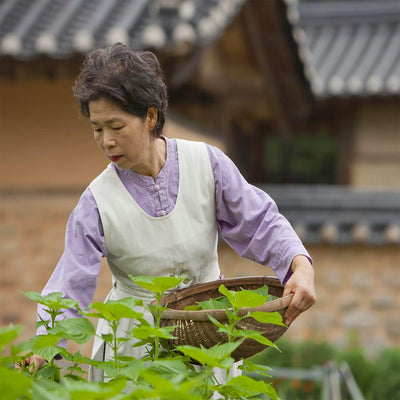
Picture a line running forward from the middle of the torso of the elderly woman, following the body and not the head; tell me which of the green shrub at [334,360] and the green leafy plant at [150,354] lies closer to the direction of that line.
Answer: the green leafy plant

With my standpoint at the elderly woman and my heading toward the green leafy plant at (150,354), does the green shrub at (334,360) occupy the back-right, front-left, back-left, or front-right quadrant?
back-left

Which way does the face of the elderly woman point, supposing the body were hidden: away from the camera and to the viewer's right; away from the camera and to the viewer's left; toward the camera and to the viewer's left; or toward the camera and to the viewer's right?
toward the camera and to the viewer's left

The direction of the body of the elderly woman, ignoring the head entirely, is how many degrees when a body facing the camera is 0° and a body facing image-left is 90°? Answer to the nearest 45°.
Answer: approximately 0°

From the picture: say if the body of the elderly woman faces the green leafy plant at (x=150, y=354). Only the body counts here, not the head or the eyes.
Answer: yes
